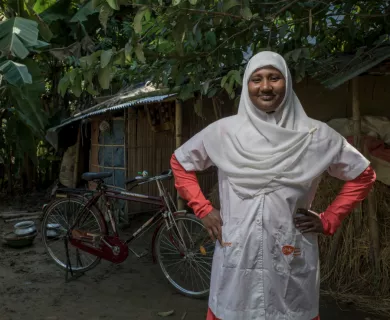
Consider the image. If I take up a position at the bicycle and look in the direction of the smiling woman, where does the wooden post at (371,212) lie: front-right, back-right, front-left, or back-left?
front-left

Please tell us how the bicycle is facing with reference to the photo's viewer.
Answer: facing the viewer and to the right of the viewer

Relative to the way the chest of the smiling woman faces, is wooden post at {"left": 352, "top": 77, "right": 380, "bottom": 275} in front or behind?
behind

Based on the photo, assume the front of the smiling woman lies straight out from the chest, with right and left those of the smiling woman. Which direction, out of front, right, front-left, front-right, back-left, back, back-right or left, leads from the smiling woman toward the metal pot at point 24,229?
back-right

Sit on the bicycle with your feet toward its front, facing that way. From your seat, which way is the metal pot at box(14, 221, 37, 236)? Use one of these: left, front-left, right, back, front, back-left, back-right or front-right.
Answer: back

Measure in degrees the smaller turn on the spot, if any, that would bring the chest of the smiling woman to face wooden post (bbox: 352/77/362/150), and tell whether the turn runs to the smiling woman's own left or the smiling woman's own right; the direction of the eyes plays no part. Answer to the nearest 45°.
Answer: approximately 180°

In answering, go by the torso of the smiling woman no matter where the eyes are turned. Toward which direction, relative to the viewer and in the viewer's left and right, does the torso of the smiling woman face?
facing the viewer

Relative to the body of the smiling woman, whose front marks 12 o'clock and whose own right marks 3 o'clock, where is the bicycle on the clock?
The bicycle is roughly at 5 o'clock from the smiling woman.

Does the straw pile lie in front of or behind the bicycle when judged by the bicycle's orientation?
in front

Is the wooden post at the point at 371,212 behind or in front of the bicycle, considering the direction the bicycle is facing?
in front

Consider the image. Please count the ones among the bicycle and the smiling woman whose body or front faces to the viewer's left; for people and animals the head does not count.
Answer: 0
